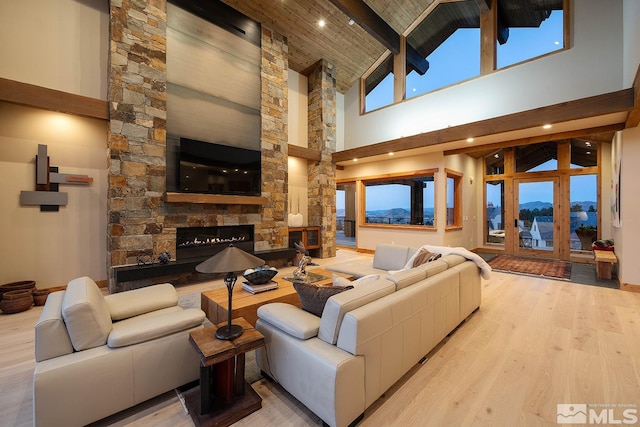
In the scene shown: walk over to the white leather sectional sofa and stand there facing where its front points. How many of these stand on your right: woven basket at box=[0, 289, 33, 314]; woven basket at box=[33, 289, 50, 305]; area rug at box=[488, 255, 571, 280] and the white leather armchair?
1

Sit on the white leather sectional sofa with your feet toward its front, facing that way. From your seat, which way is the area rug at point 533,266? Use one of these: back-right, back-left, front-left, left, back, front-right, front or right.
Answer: right

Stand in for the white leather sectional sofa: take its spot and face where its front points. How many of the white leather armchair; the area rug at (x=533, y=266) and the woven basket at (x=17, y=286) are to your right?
1

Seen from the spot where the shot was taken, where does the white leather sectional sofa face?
facing away from the viewer and to the left of the viewer

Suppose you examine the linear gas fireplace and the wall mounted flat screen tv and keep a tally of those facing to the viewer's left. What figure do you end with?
0

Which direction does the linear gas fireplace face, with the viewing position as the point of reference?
facing the viewer and to the right of the viewer

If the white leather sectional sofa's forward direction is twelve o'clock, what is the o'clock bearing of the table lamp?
The table lamp is roughly at 10 o'clock from the white leather sectional sofa.

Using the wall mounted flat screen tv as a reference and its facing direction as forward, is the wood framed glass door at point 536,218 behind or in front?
in front

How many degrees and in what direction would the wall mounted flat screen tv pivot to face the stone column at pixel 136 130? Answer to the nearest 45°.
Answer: approximately 135° to its right

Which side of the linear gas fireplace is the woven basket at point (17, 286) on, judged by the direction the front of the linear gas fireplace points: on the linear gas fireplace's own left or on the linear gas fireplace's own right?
on the linear gas fireplace's own right

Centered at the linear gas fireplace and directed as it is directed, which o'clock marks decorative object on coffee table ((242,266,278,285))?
The decorative object on coffee table is roughly at 1 o'clock from the linear gas fireplace.

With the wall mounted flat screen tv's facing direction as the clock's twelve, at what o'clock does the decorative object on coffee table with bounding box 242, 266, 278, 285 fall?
The decorative object on coffee table is roughly at 1 o'clock from the wall mounted flat screen tv.

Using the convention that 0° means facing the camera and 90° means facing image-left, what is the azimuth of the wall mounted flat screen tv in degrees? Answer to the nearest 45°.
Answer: approximately 315°
